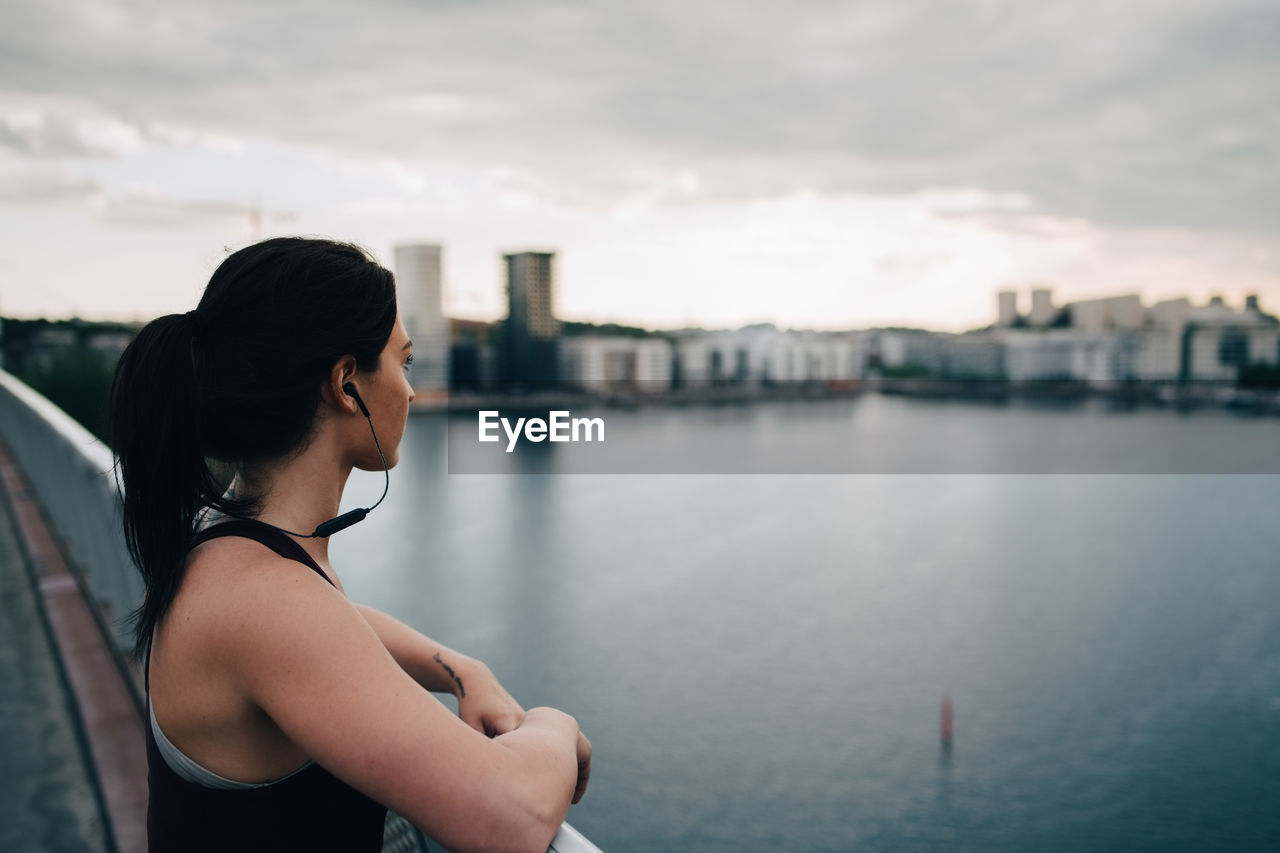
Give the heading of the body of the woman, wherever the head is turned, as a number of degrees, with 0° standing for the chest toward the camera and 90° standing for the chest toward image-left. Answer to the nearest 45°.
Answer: approximately 270°

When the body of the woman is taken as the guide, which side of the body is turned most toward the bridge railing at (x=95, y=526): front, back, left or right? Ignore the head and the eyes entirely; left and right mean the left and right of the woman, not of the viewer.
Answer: left

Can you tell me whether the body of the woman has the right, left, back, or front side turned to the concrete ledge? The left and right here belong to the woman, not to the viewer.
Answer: left
